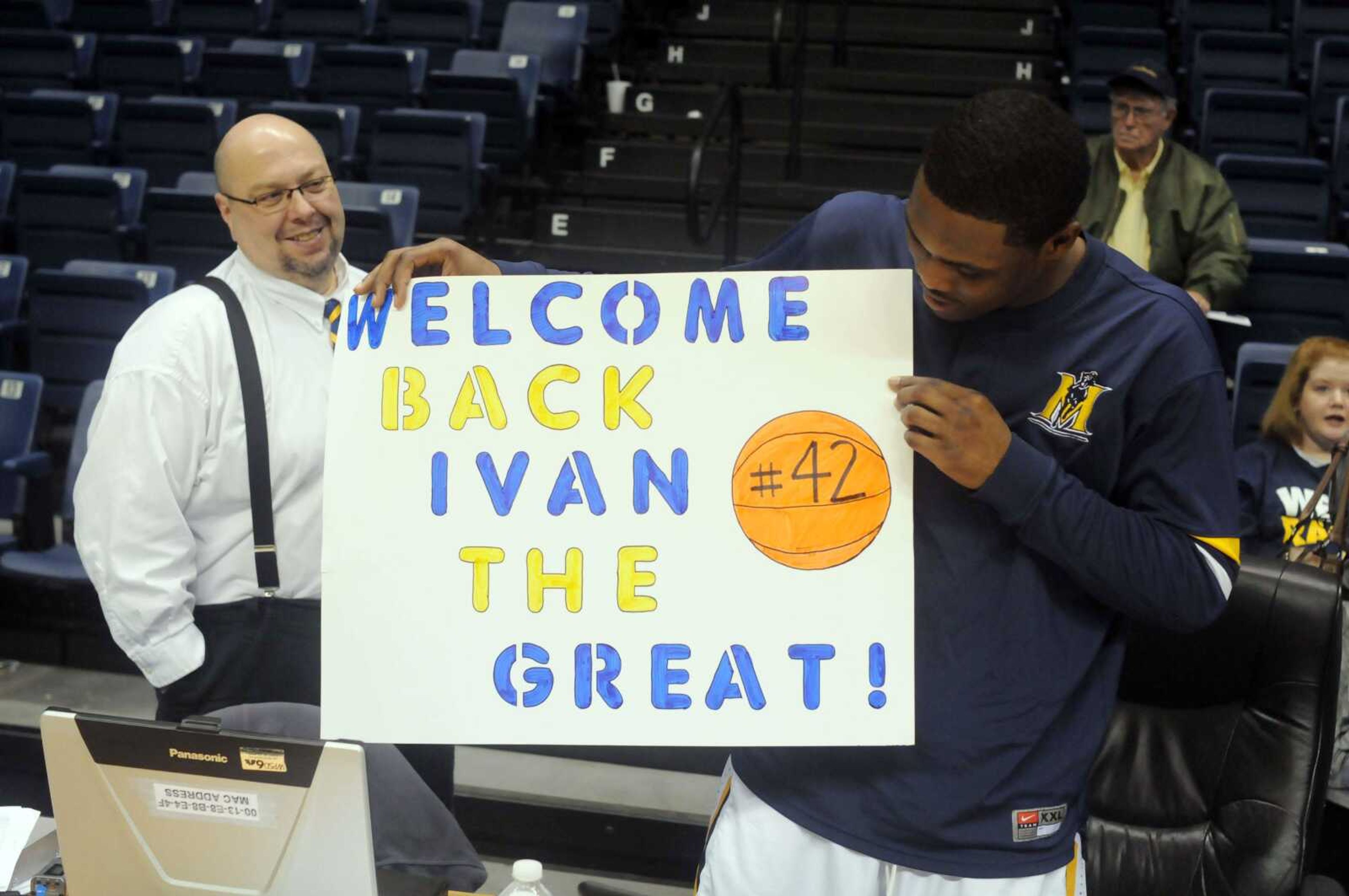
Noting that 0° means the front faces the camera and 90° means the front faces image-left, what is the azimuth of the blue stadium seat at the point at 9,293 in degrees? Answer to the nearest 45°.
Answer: approximately 0°

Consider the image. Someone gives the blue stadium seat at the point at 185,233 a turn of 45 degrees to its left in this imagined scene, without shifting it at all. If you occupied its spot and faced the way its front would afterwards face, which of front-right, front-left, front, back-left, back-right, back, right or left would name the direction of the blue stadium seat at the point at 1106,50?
left

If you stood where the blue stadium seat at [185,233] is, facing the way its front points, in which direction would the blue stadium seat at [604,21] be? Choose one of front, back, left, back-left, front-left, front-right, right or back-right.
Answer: back

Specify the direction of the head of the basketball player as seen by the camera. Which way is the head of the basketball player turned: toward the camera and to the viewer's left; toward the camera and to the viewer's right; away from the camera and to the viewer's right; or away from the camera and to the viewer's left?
toward the camera and to the viewer's left

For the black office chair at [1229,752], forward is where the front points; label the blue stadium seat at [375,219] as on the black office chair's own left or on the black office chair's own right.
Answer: on the black office chair's own right

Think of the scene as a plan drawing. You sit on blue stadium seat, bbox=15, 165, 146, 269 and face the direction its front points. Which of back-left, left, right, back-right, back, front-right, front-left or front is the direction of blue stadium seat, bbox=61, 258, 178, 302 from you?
front-left

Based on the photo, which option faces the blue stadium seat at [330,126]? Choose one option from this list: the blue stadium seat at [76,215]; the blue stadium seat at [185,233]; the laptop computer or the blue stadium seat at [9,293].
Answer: the laptop computer

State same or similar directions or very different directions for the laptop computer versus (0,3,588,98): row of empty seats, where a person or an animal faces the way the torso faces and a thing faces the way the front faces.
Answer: very different directions

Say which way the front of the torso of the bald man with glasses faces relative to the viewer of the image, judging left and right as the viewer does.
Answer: facing the viewer and to the right of the viewer

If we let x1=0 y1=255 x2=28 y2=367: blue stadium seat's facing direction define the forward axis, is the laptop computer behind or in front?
in front

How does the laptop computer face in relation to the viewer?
away from the camera

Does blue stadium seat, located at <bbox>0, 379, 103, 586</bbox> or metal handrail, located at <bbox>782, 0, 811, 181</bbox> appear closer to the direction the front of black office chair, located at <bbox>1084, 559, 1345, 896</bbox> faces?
the blue stadium seat

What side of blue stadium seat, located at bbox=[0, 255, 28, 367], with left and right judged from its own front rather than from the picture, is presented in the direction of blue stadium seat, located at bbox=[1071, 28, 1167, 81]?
left

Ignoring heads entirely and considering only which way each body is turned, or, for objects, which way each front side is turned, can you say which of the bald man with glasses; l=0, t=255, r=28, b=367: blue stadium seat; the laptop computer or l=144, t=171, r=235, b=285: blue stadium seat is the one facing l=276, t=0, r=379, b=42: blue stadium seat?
the laptop computer
